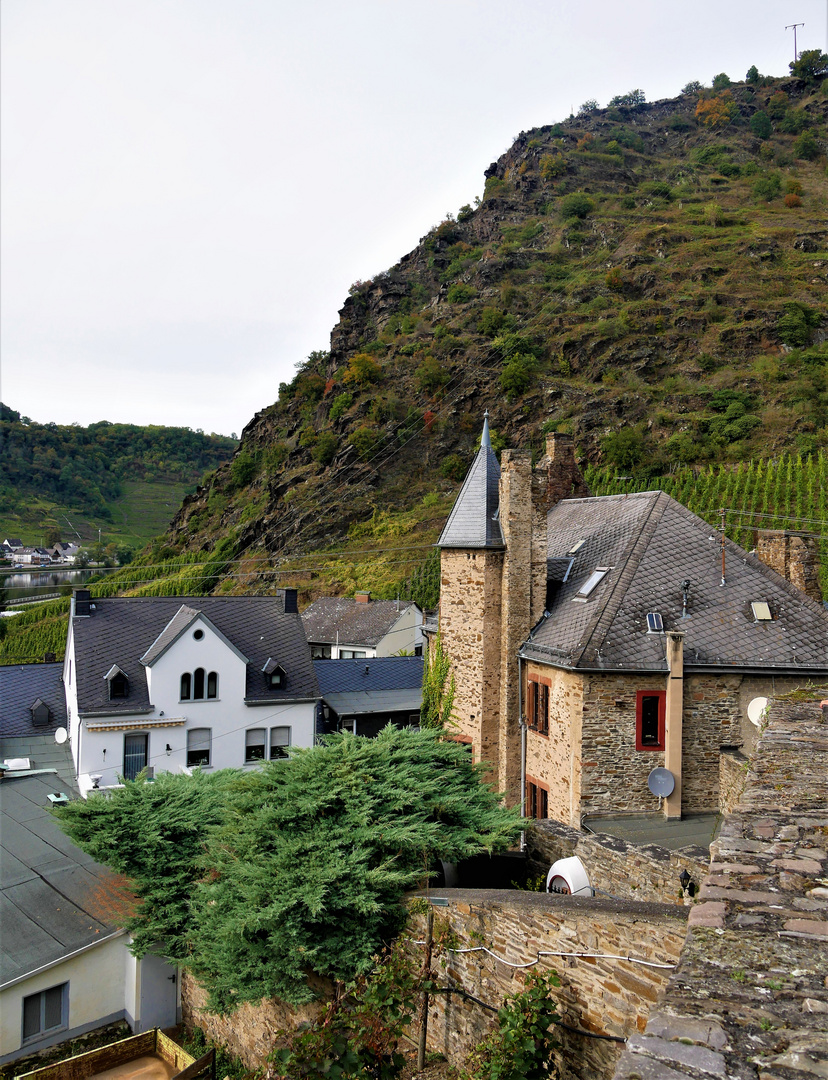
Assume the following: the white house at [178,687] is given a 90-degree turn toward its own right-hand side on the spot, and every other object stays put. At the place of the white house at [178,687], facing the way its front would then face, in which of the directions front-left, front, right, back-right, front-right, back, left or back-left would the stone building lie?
back-left

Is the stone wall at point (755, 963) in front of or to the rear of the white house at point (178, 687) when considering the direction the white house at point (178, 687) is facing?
in front

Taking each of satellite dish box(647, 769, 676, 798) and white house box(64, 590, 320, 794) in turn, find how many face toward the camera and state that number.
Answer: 2

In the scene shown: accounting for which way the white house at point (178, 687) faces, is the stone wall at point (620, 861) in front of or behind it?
in front

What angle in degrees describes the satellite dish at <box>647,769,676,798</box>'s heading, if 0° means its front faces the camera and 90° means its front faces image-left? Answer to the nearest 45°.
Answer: approximately 0°

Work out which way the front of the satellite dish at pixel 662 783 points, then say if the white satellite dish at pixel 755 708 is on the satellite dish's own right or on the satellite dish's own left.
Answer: on the satellite dish's own left

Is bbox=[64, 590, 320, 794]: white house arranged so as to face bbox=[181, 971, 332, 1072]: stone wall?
yes

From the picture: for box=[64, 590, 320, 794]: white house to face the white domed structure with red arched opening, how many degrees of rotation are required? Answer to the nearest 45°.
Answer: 0° — it already faces it

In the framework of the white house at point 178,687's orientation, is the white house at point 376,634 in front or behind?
behind

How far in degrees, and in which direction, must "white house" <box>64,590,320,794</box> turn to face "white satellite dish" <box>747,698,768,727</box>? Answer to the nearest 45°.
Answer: approximately 45° to its left
